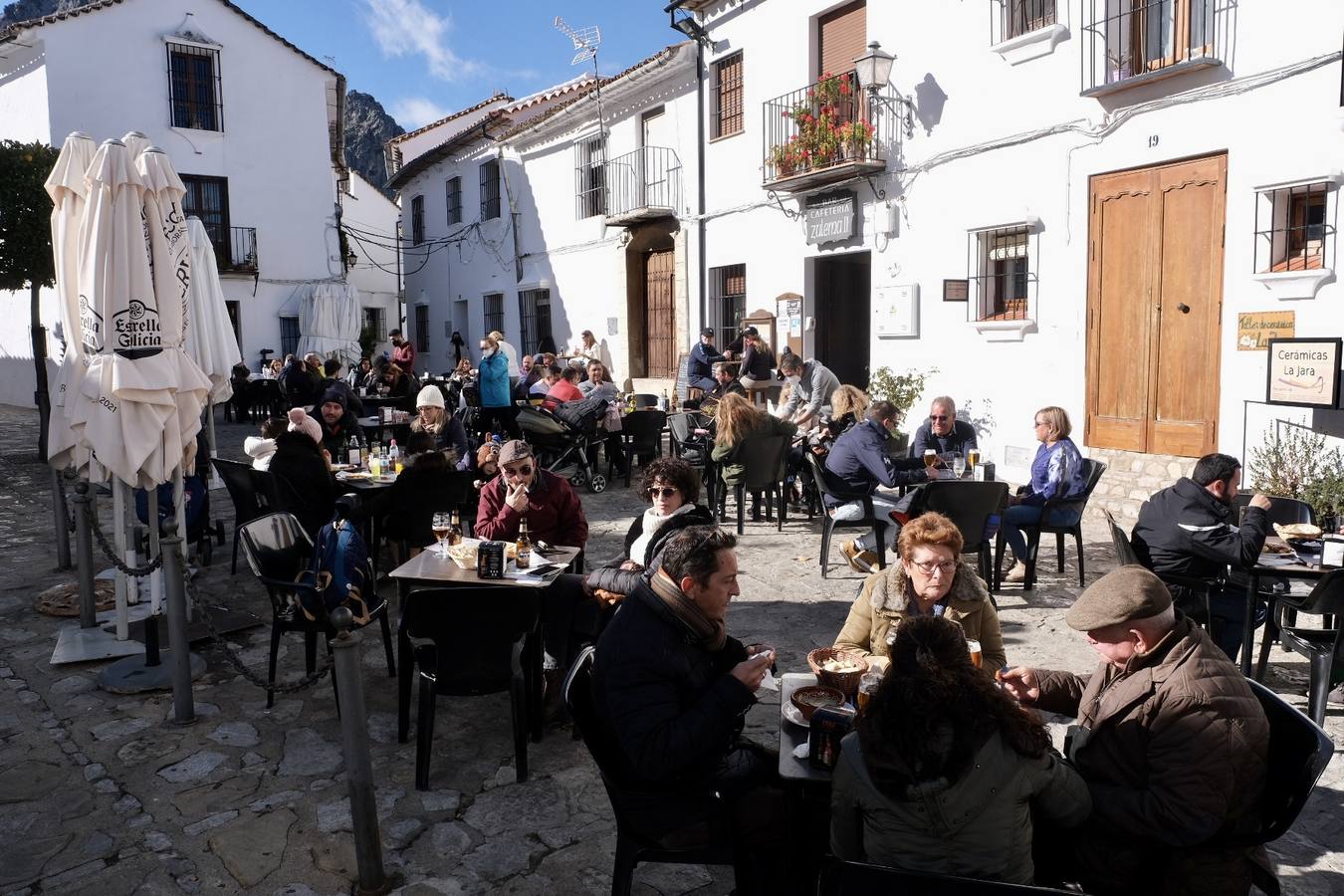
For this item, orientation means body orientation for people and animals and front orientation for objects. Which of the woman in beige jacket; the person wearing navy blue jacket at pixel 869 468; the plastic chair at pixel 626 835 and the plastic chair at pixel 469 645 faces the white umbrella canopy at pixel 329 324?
the plastic chair at pixel 469 645

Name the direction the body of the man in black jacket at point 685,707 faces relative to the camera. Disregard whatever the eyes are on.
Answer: to the viewer's right

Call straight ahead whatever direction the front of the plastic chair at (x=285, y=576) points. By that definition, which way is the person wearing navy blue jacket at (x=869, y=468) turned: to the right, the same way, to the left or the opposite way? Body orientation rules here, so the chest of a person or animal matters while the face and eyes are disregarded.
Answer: the same way

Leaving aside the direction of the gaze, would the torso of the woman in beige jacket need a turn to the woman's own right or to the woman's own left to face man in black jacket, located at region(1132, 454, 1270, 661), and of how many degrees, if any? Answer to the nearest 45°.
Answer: approximately 135° to the woman's own left

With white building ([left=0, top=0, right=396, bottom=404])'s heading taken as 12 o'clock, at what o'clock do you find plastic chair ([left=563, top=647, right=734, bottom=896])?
The plastic chair is roughly at 12 o'clock from the white building.

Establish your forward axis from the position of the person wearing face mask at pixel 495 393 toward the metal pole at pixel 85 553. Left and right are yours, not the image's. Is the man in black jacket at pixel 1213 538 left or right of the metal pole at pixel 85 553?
left

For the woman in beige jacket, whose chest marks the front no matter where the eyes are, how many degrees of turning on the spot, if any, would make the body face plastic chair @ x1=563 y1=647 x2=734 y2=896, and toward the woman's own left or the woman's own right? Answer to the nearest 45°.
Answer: approximately 45° to the woman's own right

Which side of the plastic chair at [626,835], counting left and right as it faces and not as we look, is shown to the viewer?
right

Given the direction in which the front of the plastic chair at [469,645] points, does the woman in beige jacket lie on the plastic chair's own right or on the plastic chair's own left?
on the plastic chair's own right

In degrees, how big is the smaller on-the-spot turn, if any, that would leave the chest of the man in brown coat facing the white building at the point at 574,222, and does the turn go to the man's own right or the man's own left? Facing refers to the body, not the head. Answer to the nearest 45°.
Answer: approximately 45° to the man's own right

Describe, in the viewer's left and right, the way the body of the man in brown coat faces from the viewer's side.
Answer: facing to the left of the viewer

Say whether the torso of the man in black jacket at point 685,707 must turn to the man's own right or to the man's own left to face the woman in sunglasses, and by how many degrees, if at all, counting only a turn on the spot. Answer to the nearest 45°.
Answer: approximately 90° to the man's own left
